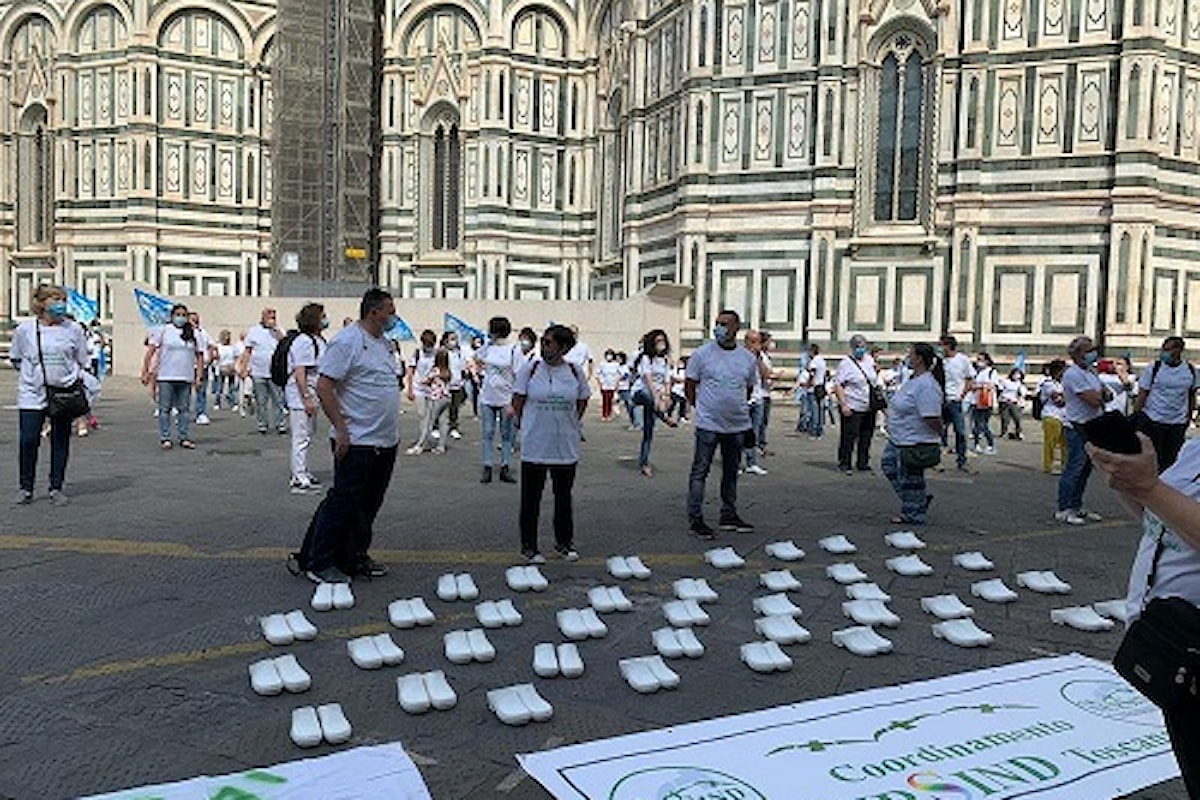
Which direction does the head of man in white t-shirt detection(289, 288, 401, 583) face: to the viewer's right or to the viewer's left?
to the viewer's right

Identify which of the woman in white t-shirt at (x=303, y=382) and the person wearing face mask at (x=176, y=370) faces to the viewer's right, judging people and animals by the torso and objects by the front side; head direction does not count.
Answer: the woman in white t-shirt

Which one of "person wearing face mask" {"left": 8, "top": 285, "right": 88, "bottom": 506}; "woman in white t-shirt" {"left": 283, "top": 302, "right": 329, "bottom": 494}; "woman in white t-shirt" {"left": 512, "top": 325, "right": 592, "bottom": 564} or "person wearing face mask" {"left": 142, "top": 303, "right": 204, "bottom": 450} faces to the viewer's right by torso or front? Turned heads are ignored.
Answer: "woman in white t-shirt" {"left": 283, "top": 302, "right": 329, "bottom": 494}

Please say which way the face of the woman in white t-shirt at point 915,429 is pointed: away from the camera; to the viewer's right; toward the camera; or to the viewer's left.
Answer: to the viewer's left

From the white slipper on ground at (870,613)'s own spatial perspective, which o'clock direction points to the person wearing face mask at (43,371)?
The person wearing face mask is roughly at 5 o'clock from the white slipper on ground.

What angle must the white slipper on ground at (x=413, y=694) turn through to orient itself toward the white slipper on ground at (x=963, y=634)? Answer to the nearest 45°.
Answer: approximately 90° to its left

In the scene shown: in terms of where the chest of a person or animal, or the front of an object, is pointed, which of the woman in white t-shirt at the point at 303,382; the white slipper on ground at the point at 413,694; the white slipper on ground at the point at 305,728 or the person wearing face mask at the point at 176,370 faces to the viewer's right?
the woman in white t-shirt

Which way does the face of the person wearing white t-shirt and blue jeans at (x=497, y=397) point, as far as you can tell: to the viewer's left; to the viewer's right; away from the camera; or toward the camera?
away from the camera

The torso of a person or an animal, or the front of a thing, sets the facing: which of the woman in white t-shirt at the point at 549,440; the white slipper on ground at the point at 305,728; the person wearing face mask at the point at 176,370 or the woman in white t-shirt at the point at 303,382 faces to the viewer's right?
the woman in white t-shirt at the point at 303,382

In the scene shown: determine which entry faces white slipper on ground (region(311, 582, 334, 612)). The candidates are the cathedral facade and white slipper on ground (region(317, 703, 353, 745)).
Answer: the cathedral facade
